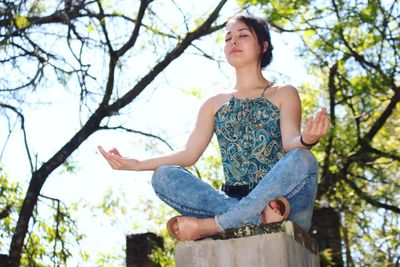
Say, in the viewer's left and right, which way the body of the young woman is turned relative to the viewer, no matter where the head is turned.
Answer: facing the viewer and to the left of the viewer

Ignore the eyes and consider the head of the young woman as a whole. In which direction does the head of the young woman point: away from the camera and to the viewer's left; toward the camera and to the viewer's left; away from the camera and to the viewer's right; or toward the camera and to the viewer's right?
toward the camera and to the viewer's left
